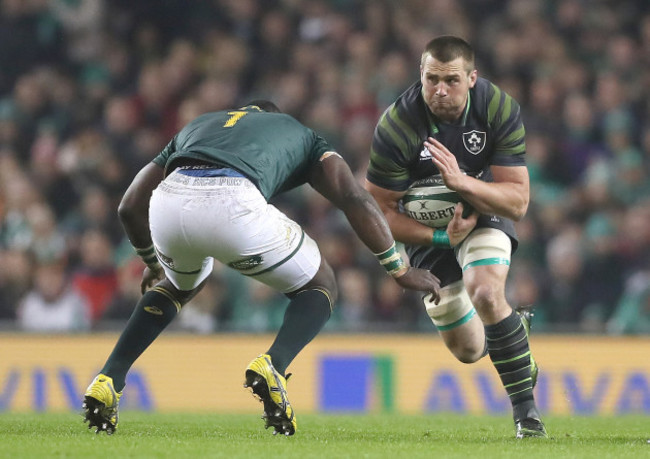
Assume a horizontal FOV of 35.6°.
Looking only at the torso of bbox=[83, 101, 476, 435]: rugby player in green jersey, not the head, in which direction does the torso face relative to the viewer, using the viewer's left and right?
facing away from the viewer and to the right of the viewer

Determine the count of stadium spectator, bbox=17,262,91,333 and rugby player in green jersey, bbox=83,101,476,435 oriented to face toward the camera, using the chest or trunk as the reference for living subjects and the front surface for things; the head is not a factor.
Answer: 1

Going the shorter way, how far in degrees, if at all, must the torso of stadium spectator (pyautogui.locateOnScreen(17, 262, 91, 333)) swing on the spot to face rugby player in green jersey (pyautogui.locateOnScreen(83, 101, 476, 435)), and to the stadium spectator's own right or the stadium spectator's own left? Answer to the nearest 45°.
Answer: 0° — they already face them

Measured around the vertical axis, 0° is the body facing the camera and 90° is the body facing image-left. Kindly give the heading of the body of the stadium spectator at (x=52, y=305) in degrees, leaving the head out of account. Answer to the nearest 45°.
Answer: approximately 0°

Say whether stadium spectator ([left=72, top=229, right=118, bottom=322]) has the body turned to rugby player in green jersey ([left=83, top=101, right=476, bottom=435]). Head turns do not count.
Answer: yes

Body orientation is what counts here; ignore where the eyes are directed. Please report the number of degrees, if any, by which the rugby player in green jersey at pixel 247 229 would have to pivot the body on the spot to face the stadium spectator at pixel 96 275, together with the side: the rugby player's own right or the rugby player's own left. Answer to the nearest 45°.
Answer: approximately 45° to the rugby player's own left

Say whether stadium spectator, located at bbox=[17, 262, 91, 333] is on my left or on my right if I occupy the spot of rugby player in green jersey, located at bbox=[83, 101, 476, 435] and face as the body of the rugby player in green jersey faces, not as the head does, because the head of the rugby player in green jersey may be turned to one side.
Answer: on my left

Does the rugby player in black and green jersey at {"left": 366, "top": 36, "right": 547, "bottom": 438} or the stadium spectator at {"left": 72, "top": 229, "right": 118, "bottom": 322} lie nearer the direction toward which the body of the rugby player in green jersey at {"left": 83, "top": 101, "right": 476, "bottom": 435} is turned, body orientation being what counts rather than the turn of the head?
the rugby player in black and green jersey

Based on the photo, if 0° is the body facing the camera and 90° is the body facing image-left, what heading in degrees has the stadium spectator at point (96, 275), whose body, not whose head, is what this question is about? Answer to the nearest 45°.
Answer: approximately 0°

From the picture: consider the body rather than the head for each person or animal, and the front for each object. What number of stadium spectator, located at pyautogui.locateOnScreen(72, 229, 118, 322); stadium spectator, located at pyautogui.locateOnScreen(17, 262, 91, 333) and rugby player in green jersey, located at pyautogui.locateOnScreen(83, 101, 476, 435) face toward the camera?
2
